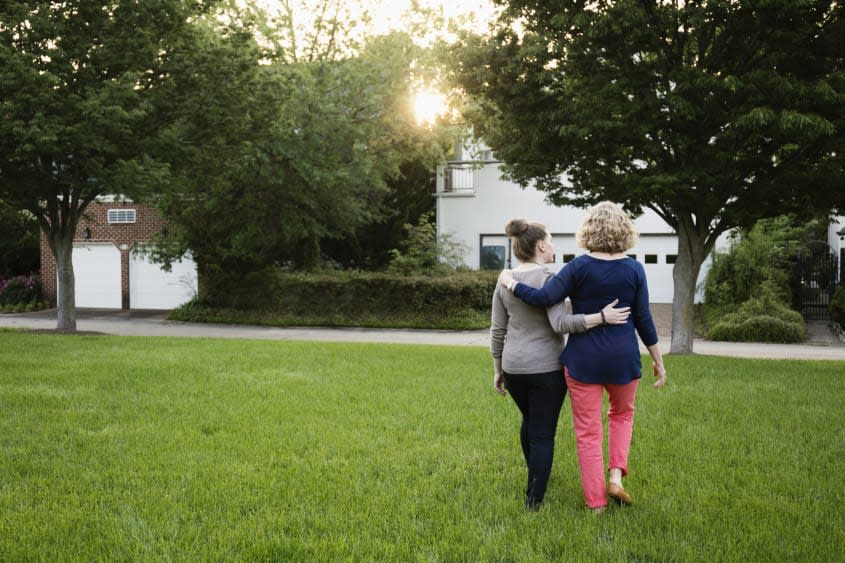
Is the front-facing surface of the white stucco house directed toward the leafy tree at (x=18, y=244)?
no

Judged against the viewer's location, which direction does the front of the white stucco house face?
facing the viewer

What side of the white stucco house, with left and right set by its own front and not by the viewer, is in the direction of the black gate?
left

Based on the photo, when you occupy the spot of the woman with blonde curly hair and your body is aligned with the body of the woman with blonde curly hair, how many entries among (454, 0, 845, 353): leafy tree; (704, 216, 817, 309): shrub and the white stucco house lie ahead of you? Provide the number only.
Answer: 3

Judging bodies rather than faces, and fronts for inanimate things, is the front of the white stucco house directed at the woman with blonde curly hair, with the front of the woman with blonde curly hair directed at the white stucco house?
yes

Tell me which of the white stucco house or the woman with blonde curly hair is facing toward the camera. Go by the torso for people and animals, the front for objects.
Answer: the white stucco house

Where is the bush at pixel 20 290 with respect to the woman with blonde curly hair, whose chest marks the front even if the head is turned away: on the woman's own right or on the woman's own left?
on the woman's own left

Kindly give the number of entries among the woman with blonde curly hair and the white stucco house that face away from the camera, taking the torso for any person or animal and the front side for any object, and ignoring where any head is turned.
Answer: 1

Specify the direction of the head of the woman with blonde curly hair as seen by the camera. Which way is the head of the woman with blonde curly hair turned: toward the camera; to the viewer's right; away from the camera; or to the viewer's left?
away from the camera

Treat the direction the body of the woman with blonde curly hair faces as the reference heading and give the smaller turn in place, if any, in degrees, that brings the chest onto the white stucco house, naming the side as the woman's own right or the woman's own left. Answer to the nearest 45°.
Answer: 0° — they already face it

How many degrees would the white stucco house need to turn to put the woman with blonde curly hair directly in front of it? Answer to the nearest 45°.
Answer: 0° — it already faces them

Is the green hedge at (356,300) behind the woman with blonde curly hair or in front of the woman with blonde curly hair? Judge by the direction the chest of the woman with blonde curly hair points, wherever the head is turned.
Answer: in front

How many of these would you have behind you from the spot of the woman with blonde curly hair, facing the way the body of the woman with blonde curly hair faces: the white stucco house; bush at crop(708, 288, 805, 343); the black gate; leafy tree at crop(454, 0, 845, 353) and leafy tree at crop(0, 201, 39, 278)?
0

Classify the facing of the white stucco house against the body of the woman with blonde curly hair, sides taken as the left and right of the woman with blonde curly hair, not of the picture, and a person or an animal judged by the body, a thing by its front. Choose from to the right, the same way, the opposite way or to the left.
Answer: the opposite way

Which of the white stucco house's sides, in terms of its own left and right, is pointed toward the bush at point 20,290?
right

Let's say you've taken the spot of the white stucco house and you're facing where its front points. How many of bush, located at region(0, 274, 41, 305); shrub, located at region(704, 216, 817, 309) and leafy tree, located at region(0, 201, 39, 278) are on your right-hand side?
2

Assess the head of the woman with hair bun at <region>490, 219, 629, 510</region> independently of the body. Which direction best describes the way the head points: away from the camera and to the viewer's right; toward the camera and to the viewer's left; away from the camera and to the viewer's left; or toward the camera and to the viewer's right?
away from the camera and to the viewer's right

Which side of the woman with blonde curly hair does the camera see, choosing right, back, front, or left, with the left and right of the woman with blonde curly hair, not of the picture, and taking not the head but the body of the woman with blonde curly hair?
back
